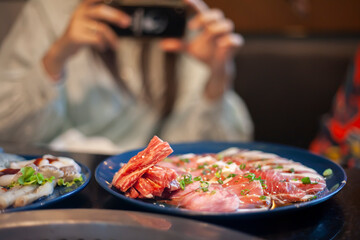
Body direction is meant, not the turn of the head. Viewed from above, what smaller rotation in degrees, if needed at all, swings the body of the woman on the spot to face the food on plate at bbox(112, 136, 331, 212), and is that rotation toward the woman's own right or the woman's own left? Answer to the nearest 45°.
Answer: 0° — they already face it

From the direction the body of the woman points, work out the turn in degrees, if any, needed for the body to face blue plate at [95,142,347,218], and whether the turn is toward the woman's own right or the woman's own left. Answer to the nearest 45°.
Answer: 0° — they already face it

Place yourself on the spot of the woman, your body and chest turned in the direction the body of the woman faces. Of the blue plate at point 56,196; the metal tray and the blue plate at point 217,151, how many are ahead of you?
3

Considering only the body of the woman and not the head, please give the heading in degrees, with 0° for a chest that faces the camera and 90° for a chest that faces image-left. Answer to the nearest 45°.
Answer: approximately 0°

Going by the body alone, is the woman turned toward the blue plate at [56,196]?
yes

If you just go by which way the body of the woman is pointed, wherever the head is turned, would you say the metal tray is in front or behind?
in front

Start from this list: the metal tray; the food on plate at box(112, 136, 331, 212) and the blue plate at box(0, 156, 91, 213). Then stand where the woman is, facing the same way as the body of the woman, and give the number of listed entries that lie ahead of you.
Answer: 3

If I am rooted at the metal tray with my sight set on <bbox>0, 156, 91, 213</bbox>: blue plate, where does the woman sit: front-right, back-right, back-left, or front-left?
front-right

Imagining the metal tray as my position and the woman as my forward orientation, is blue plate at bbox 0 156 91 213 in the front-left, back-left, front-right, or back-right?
front-left
